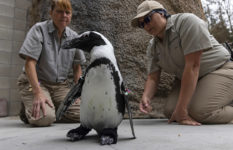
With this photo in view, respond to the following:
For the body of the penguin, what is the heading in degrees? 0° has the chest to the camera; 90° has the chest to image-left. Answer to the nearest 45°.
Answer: approximately 45°
